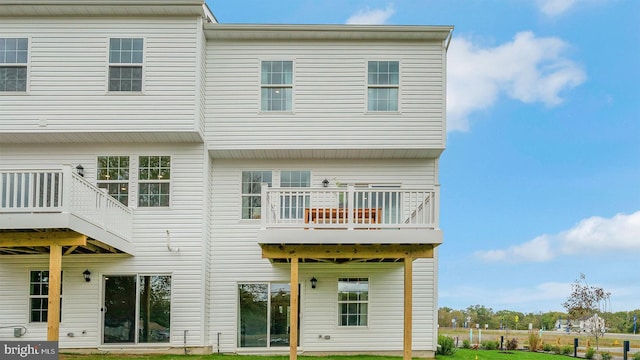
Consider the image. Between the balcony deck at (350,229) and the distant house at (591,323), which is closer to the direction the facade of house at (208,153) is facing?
the balcony deck

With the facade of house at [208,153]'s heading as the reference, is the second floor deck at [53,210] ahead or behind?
ahead

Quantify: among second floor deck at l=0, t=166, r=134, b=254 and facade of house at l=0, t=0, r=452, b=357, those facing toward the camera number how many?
2

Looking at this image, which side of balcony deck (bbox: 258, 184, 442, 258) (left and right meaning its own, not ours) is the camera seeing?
front

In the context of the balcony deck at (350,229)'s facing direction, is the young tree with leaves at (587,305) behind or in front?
behind

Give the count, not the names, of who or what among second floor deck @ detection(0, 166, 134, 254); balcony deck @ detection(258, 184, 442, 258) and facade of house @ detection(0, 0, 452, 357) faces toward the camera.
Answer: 3

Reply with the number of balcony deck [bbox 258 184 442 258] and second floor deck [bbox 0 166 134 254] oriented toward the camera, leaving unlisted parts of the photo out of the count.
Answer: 2
